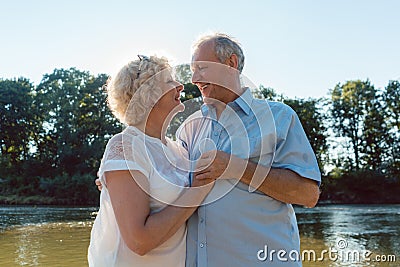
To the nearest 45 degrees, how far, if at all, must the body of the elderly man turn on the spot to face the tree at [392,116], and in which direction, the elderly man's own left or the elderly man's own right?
approximately 135° to the elderly man's own right

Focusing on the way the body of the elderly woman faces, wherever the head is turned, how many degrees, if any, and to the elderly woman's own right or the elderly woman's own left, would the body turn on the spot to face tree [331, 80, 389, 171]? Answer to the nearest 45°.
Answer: approximately 45° to the elderly woman's own left

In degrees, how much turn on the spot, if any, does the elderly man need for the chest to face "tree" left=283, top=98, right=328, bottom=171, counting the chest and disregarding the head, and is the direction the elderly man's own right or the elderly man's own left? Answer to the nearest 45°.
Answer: approximately 135° to the elderly man's own right

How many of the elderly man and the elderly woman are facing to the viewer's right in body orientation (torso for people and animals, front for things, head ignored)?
1

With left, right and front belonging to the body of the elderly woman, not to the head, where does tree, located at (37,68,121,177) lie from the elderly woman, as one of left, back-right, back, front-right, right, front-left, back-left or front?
left

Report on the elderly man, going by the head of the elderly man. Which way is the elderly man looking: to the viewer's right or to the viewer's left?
to the viewer's left

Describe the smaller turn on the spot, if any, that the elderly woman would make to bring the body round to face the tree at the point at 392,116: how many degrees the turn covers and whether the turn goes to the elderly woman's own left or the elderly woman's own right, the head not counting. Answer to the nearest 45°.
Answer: approximately 45° to the elderly woman's own left

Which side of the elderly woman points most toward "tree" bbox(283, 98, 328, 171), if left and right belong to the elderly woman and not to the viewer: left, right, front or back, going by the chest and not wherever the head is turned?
left

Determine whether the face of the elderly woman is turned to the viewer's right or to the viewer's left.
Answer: to the viewer's right

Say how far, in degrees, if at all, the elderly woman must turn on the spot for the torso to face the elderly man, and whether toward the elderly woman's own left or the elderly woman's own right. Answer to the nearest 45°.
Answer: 0° — they already face them

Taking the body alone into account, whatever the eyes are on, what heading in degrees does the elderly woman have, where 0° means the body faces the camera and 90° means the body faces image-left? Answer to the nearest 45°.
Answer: approximately 270°

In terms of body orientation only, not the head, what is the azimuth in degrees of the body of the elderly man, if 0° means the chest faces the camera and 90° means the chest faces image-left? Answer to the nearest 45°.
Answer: approximately 45°
